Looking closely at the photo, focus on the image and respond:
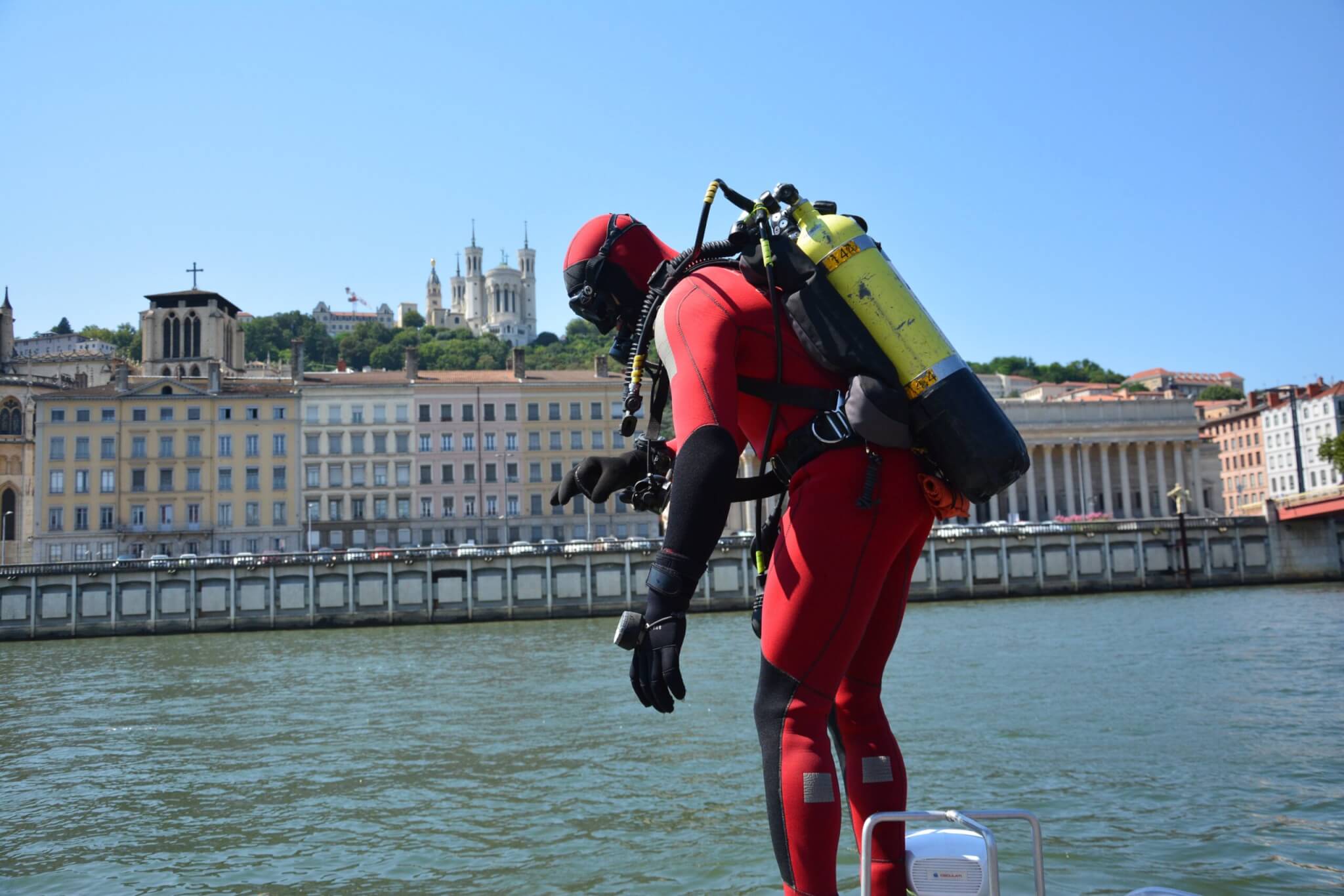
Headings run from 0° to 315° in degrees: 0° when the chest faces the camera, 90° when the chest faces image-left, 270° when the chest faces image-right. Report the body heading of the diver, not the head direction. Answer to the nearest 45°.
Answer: approximately 90°

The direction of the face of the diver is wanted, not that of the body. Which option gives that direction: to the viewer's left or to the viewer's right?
to the viewer's left
